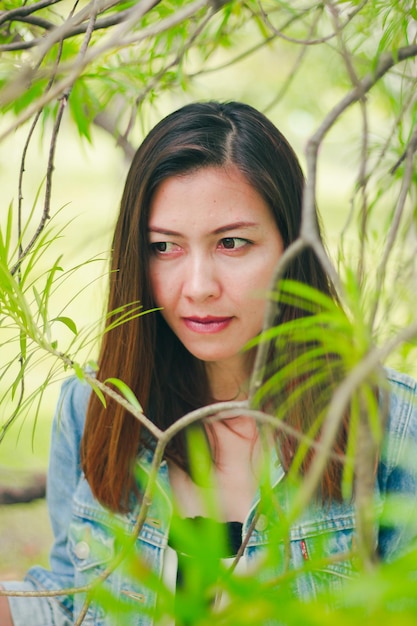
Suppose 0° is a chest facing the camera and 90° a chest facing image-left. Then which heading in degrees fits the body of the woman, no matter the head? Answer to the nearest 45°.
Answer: approximately 0°
